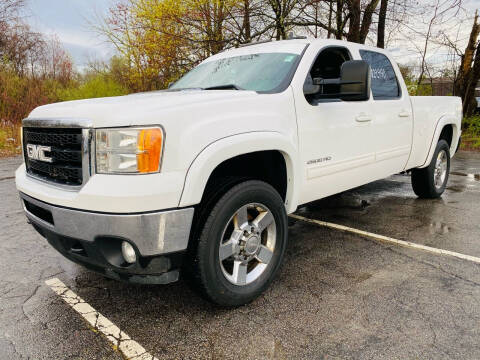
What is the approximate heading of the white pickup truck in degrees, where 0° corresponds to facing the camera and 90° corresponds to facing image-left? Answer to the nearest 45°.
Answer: approximately 45°

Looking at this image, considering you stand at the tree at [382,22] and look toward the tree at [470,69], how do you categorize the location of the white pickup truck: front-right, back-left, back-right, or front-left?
back-right

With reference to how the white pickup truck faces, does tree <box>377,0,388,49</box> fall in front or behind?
behind

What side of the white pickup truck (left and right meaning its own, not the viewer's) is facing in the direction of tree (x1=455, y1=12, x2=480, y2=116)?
back
